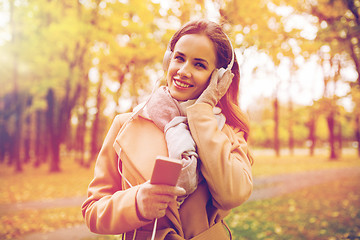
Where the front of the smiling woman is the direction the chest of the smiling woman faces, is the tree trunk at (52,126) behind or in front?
behind

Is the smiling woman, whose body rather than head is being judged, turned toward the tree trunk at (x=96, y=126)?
no

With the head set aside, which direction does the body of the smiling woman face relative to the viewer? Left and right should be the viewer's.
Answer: facing the viewer
